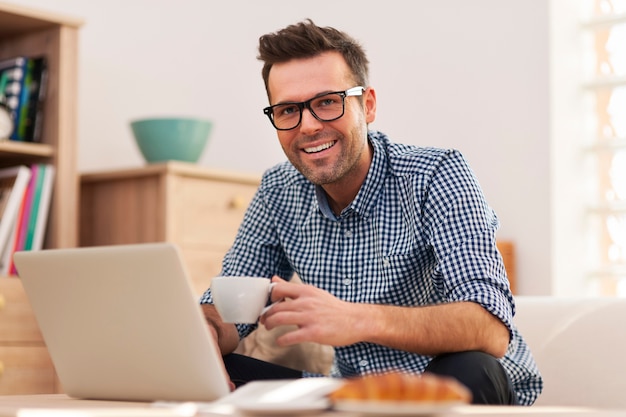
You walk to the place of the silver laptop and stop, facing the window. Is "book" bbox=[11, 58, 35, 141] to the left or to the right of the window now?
left

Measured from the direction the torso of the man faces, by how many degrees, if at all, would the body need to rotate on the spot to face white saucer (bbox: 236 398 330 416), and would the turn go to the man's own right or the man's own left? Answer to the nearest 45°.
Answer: approximately 45° to the man's own left

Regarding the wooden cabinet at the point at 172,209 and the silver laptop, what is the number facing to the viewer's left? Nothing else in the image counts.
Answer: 0

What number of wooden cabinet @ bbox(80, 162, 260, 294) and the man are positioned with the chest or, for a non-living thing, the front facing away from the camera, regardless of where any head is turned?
0

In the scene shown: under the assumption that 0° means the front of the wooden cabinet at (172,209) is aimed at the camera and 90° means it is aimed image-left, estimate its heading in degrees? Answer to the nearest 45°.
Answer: approximately 315°

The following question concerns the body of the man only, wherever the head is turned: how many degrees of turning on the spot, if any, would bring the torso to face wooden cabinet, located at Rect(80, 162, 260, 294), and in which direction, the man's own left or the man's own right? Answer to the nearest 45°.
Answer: approximately 90° to the man's own right

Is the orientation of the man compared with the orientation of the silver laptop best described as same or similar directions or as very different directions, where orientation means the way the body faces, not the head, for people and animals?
very different directions

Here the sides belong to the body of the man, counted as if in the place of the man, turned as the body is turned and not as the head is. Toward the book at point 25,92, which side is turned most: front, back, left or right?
right

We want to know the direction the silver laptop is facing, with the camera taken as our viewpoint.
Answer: facing away from the viewer and to the right of the viewer

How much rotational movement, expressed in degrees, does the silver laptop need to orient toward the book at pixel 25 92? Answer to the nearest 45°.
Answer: approximately 45° to its left

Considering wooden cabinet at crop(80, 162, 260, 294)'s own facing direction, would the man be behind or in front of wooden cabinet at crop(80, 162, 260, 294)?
in front

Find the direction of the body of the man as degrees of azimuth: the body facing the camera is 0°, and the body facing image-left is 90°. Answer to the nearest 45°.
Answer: approximately 45°
